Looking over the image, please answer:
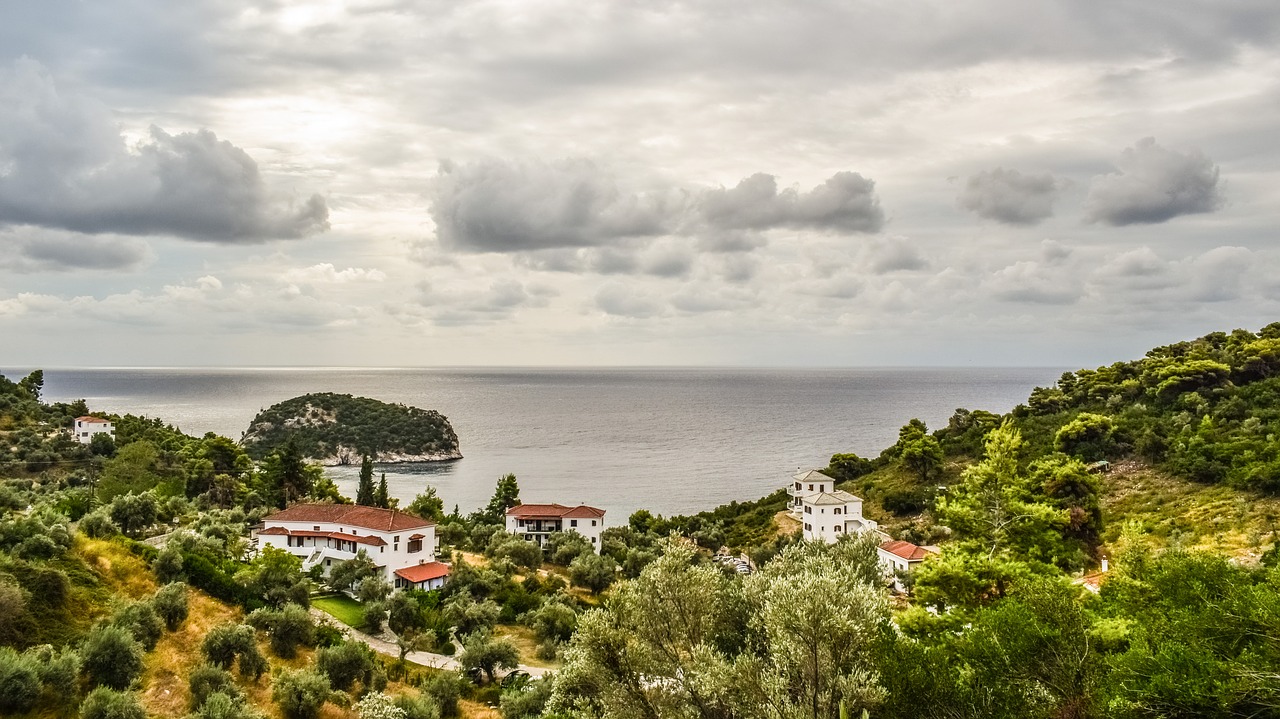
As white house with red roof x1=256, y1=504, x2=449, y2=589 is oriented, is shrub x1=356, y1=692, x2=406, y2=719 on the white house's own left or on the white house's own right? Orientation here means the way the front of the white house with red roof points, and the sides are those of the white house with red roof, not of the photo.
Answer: on the white house's own left

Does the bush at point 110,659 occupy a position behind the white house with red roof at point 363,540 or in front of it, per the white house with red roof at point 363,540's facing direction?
in front

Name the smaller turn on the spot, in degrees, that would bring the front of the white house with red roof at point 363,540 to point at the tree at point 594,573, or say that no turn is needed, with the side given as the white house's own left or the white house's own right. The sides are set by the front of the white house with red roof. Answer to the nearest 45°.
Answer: approximately 135° to the white house's own left

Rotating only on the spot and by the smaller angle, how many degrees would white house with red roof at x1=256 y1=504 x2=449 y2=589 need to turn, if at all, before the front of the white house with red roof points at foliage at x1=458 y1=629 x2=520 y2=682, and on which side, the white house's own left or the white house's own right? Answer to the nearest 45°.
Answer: approximately 45° to the white house's own left

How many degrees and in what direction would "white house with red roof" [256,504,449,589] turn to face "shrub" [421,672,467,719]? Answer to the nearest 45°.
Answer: approximately 45° to its left

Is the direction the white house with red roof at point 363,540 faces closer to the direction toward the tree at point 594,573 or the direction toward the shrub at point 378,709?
the shrub

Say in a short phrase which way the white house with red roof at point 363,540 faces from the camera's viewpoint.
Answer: facing the viewer and to the left of the viewer

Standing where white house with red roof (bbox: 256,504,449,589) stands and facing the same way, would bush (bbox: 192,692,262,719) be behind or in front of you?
in front
